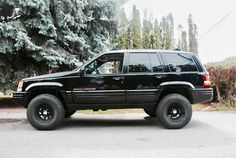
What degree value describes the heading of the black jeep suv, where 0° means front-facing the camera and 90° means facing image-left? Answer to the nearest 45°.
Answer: approximately 90°

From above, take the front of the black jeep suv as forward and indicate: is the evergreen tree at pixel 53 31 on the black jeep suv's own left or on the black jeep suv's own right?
on the black jeep suv's own right

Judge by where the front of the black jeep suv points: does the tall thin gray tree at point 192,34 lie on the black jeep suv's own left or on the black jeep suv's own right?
on the black jeep suv's own right
